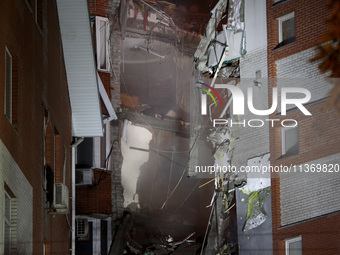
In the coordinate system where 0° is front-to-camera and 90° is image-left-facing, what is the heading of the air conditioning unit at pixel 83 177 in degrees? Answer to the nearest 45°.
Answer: approximately 0°

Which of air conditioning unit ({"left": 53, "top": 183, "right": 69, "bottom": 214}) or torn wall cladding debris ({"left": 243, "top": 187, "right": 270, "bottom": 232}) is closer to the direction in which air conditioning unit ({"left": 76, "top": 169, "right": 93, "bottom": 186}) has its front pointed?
the air conditioning unit

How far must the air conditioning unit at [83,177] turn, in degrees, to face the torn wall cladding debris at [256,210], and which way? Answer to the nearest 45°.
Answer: approximately 90° to its left

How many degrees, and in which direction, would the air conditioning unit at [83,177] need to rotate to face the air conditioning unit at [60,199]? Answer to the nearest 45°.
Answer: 0° — it already faces it
